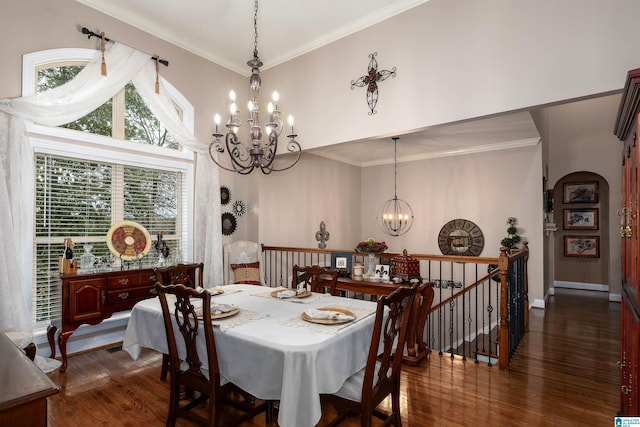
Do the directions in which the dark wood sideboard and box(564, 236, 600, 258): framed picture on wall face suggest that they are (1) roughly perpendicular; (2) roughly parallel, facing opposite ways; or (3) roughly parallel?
roughly perpendicular

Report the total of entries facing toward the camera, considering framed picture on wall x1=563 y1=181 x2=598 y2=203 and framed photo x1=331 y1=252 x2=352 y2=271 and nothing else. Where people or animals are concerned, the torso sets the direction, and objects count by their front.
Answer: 2

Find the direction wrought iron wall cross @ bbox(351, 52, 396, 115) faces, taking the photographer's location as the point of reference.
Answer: facing the viewer and to the left of the viewer

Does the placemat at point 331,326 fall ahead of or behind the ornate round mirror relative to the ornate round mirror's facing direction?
ahead

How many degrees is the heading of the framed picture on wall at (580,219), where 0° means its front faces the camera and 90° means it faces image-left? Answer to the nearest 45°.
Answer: approximately 0°

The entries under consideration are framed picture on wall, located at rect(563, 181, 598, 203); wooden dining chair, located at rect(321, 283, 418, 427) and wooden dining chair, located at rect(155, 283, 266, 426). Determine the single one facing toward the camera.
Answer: the framed picture on wall

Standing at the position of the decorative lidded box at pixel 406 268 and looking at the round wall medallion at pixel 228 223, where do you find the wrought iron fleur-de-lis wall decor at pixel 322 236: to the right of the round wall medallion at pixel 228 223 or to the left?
right

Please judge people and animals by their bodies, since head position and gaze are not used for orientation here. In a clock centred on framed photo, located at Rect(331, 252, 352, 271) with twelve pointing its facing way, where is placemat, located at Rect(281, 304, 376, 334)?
The placemat is roughly at 12 o'clock from the framed photo.

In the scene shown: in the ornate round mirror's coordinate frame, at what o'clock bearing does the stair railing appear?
The stair railing is roughly at 12 o'clock from the ornate round mirror.

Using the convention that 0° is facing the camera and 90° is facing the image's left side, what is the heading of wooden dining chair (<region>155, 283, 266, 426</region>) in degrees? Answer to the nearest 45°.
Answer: approximately 225°

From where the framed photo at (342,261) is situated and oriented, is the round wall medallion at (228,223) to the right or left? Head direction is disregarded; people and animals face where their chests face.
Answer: on its right
